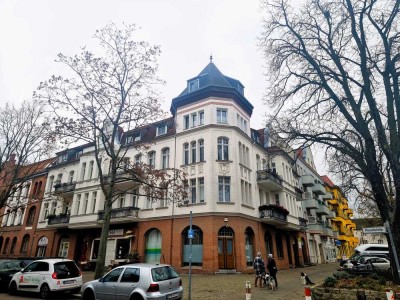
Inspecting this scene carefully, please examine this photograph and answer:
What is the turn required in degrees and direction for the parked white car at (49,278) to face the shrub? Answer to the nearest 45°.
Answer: approximately 180°

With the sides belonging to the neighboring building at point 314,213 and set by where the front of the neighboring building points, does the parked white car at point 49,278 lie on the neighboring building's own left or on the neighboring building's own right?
on the neighboring building's own right

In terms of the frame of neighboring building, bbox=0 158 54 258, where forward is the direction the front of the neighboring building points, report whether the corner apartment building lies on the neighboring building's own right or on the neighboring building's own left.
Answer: on the neighboring building's own left

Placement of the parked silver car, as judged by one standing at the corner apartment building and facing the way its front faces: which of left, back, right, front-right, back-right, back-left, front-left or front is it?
front

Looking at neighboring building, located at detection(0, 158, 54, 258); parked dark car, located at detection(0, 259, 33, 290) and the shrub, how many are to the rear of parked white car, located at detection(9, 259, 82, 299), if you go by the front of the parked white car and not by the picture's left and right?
1

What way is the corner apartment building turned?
toward the camera

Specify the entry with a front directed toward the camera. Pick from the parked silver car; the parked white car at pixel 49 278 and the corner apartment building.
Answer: the corner apartment building

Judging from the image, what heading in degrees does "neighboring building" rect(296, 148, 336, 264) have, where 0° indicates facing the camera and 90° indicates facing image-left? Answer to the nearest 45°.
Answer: approximately 315°

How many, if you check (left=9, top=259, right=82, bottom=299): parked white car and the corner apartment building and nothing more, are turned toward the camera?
1

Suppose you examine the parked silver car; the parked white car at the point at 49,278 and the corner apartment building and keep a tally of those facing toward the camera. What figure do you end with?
1
